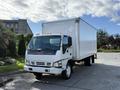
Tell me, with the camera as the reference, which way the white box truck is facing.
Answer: facing the viewer and to the left of the viewer
